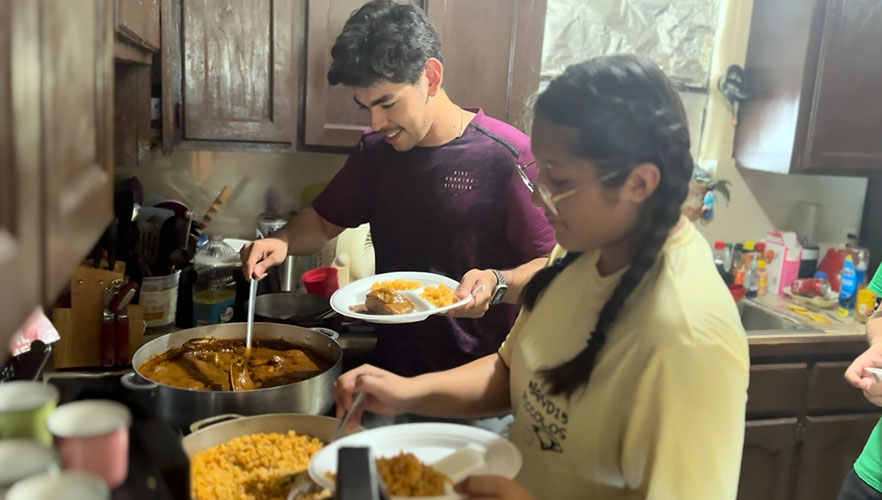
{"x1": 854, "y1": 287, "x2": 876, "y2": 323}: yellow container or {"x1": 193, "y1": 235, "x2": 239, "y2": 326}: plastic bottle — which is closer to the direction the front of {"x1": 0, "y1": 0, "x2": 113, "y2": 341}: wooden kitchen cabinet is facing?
the yellow container

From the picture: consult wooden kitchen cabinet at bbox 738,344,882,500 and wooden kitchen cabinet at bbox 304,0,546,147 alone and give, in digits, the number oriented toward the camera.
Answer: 2

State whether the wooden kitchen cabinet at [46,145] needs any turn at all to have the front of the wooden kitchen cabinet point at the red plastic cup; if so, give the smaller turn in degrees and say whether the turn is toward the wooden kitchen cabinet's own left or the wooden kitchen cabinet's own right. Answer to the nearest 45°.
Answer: approximately 90° to the wooden kitchen cabinet's own left

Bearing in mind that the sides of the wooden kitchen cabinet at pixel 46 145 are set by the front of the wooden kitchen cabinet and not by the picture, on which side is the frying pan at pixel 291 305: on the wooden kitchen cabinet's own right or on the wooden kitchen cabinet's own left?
on the wooden kitchen cabinet's own left

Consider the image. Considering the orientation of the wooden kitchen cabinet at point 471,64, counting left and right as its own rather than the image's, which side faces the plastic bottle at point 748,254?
left

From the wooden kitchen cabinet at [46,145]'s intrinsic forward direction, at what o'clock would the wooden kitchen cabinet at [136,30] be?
the wooden kitchen cabinet at [136,30] is roughly at 8 o'clock from the wooden kitchen cabinet at [46,145].

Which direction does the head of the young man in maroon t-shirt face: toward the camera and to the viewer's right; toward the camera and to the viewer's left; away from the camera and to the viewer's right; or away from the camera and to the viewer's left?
toward the camera and to the viewer's left

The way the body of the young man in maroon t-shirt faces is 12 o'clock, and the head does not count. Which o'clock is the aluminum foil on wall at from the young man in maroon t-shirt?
The aluminum foil on wall is roughly at 6 o'clock from the young man in maroon t-shirt.

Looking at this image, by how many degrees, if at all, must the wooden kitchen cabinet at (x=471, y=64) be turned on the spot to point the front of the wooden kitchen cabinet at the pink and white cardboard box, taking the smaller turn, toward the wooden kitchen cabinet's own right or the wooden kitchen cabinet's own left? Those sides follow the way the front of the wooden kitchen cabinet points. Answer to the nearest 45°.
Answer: approximately 90° to the wooden kitchen cabinet's own left

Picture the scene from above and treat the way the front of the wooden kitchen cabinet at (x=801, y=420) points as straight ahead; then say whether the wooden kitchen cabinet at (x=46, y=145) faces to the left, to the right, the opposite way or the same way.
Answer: to the left

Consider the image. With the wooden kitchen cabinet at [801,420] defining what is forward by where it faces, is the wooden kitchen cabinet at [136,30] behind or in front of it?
in front

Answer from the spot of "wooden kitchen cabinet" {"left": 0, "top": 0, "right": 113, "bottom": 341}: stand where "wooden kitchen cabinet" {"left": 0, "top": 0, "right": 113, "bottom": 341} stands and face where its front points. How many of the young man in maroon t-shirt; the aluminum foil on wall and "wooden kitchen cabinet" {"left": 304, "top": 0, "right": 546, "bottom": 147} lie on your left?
3

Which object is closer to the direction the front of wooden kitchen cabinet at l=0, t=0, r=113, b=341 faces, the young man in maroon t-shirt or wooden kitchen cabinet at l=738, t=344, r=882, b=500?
the wooden kitchen cabinet
